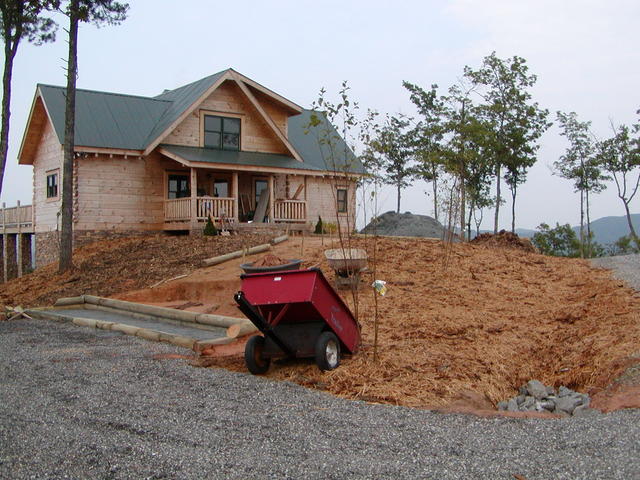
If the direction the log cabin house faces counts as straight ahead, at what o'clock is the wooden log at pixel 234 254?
The wooden log is roughly at 1 o'clock from the log cabin house.

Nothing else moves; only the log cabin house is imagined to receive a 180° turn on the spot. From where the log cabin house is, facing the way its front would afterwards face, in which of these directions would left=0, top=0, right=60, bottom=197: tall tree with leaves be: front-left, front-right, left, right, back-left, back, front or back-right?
left

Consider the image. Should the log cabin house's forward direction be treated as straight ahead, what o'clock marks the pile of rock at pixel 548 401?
The pile of rock is roughly at 1 o'clock from the log cabin house.

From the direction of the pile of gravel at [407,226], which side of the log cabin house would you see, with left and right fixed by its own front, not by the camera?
left

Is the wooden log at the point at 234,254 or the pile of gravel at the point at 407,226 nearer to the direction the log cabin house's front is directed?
the wooden log

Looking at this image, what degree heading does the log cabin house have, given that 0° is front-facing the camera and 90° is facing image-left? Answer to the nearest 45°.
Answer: approximately 315°

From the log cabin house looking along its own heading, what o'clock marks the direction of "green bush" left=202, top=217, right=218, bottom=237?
The green bush is roughly at 1 o'clock from the log cabin house.

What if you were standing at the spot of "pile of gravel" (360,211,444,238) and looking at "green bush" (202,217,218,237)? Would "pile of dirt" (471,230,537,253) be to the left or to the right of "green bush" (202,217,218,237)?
left

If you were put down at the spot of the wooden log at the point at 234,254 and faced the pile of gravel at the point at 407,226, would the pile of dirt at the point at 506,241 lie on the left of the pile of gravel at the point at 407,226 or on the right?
right
